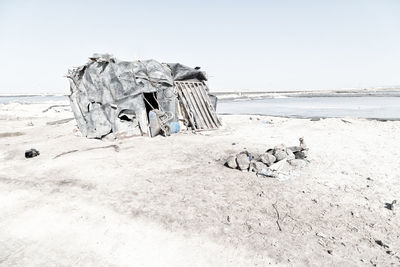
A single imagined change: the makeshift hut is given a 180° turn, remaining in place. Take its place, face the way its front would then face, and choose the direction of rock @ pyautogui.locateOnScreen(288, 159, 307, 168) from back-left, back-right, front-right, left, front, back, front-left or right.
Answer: back-right

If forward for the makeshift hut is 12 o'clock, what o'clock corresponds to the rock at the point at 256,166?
The rock is roughly at 11 o'clock from the makeshift hut.

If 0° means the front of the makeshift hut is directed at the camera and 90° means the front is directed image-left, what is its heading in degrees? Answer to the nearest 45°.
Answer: approximately 0°

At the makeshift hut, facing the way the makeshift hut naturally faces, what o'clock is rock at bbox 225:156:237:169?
The rock is roughly at 11 o'clock from the makeshift hut.

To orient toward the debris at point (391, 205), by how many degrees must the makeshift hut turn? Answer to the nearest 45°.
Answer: approximately 45° to its left

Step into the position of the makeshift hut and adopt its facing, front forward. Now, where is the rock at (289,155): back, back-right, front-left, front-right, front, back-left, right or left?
front-left

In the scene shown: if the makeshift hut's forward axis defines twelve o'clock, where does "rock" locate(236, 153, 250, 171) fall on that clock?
The rock is roughly at 11 o'clock from the makeshift hut.

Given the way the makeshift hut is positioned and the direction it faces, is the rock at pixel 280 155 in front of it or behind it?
in front

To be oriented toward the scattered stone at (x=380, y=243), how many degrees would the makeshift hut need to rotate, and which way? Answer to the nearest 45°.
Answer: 0° — it already faces it

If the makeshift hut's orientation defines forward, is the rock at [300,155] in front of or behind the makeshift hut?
in front
